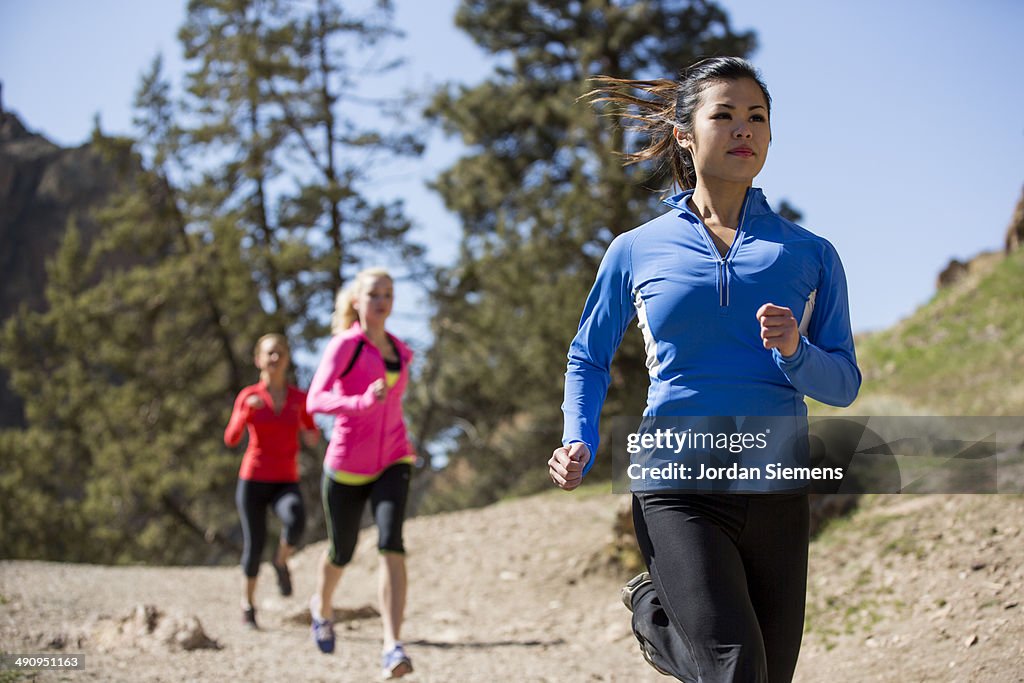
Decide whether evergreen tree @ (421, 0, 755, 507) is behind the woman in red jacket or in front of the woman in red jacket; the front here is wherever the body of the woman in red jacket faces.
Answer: behind

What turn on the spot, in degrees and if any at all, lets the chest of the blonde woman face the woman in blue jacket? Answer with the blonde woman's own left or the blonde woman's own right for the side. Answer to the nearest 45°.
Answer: approximately 45° to the blonde woman's own right

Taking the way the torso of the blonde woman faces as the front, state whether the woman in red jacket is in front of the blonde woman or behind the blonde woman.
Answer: behind

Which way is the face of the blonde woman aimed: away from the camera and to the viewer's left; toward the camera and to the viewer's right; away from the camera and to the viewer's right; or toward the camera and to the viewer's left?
toward the camera and to the viewer's right

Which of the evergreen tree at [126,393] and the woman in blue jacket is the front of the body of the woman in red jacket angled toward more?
the woman in blue jacket

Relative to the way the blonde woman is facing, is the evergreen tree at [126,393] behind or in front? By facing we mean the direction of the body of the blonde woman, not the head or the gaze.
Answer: behind

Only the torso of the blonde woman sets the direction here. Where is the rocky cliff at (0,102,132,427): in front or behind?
behind

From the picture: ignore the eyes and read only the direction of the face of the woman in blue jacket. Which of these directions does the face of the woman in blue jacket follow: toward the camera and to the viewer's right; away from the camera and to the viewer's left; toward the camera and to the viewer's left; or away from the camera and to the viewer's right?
toward the camera and to the viewer's right

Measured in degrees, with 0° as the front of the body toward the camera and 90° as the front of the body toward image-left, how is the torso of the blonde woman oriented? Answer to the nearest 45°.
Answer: approximately 315°
